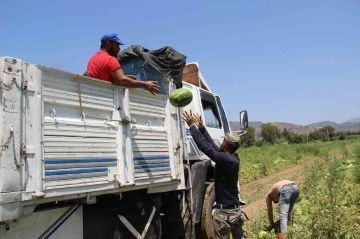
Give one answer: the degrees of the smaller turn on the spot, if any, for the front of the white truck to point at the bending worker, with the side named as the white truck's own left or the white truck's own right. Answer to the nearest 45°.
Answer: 0° — it already faces them

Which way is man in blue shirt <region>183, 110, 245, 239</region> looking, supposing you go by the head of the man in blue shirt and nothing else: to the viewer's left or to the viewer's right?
to the viewer's left

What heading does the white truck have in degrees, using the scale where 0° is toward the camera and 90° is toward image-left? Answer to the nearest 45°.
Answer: approximately 225°

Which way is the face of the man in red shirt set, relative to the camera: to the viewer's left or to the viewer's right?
to the viewer's right

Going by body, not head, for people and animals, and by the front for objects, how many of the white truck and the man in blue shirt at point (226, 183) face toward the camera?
0

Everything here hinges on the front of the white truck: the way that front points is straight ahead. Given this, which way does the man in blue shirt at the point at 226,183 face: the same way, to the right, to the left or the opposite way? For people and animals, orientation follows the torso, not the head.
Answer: to the left

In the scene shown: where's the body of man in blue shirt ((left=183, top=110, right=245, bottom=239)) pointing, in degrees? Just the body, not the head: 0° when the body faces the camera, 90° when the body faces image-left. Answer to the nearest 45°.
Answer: approximately 135°

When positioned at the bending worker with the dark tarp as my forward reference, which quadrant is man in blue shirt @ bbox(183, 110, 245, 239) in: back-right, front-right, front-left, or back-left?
front-left
